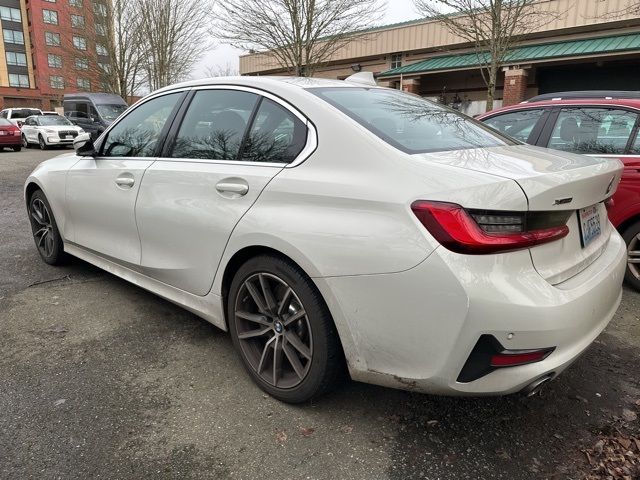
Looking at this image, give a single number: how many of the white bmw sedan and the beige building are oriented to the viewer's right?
0

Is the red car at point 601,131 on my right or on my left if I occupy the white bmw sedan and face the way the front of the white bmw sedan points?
on my right

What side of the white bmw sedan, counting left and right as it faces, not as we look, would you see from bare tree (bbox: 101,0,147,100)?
front

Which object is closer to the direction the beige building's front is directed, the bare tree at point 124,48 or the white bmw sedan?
the white bmw sedan

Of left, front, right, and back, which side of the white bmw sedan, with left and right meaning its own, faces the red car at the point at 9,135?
front

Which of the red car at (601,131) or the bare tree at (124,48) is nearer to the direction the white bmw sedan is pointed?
the bare tree

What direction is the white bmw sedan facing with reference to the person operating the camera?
facing away from the viewer and to the left of the viewer

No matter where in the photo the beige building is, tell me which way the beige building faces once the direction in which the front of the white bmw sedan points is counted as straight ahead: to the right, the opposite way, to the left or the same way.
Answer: to the left

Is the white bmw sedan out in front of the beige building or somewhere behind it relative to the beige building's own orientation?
in front

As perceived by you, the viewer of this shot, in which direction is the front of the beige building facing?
facing the viewer and to the left of the viewer

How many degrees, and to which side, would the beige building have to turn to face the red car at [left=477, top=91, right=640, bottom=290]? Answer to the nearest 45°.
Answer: approximately 45° to its left

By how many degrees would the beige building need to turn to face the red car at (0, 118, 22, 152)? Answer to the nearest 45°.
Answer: approximately 45° to its right
